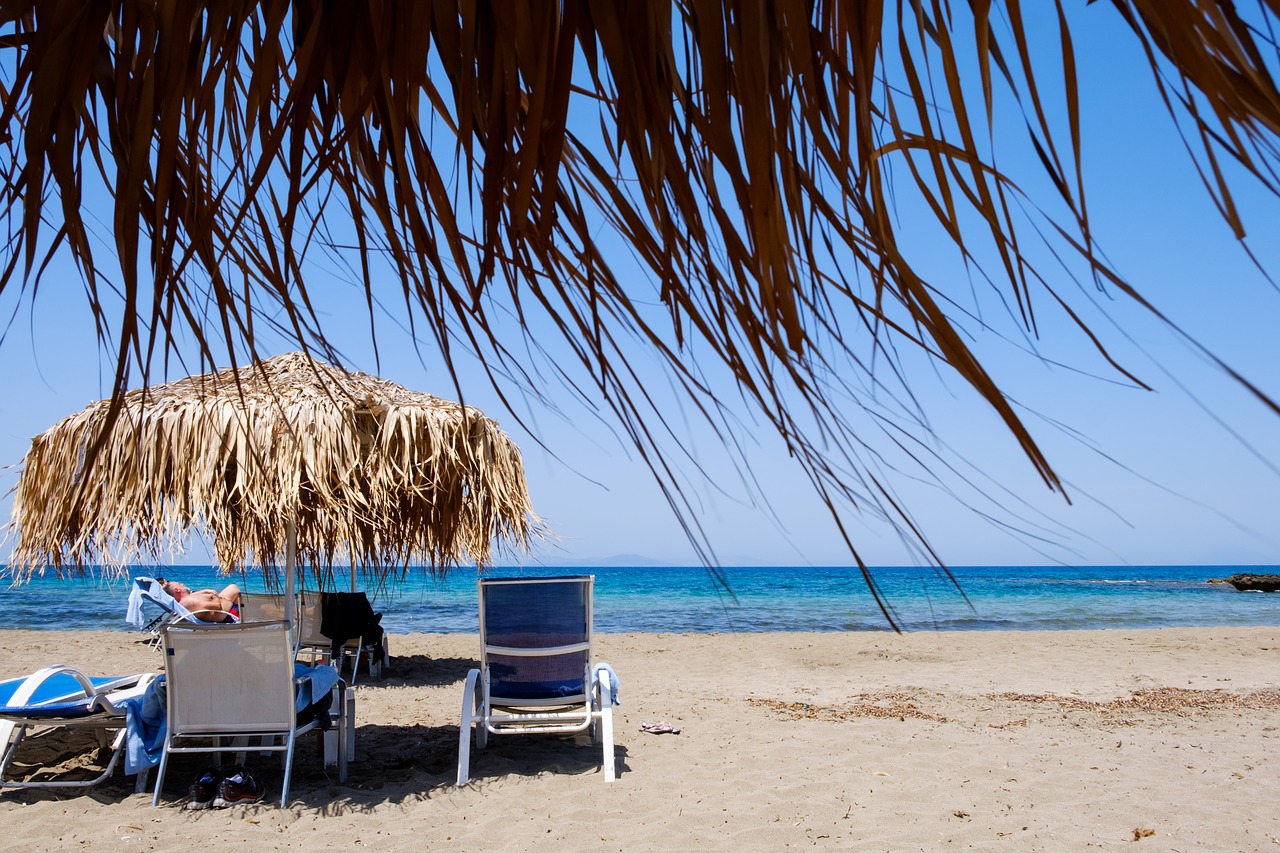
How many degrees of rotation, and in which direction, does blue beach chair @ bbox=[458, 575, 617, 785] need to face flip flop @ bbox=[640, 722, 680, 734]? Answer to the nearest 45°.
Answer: approximately 45° to its right

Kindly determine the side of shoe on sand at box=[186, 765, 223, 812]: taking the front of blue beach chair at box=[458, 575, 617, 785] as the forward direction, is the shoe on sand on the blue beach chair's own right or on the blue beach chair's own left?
on the blue beach chair's own left

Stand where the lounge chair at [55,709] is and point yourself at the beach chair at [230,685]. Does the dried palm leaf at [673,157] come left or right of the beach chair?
right

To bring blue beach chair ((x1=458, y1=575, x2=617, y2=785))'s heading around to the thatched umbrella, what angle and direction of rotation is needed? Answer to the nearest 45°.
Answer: approximately 45° to its left

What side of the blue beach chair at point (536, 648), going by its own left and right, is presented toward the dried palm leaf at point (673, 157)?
back

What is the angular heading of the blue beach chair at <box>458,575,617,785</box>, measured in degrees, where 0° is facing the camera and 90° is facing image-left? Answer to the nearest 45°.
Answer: approximately 180°

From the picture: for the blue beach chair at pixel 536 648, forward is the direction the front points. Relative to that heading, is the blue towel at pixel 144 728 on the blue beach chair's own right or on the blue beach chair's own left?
on the blue beach chair's own left

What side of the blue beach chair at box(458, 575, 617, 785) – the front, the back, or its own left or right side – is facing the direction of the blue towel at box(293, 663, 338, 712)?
left
